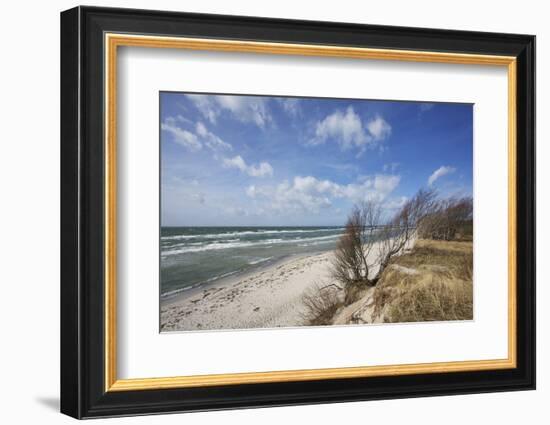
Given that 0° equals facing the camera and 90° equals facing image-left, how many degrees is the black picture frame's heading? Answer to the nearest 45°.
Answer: approximately 315°

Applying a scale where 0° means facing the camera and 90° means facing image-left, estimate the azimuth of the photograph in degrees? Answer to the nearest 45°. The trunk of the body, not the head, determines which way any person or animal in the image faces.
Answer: approximately 315°
